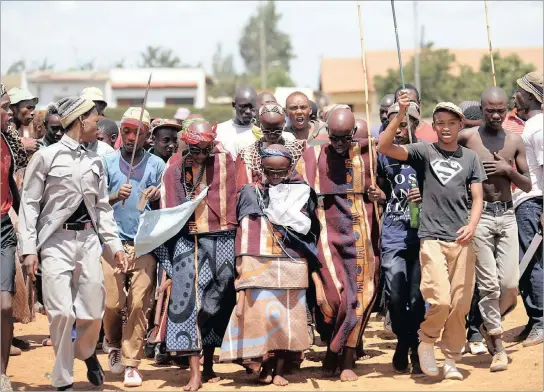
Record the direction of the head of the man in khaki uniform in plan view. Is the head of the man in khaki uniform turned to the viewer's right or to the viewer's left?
to the viewer's right

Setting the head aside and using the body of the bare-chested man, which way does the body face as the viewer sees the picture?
toward the camera
